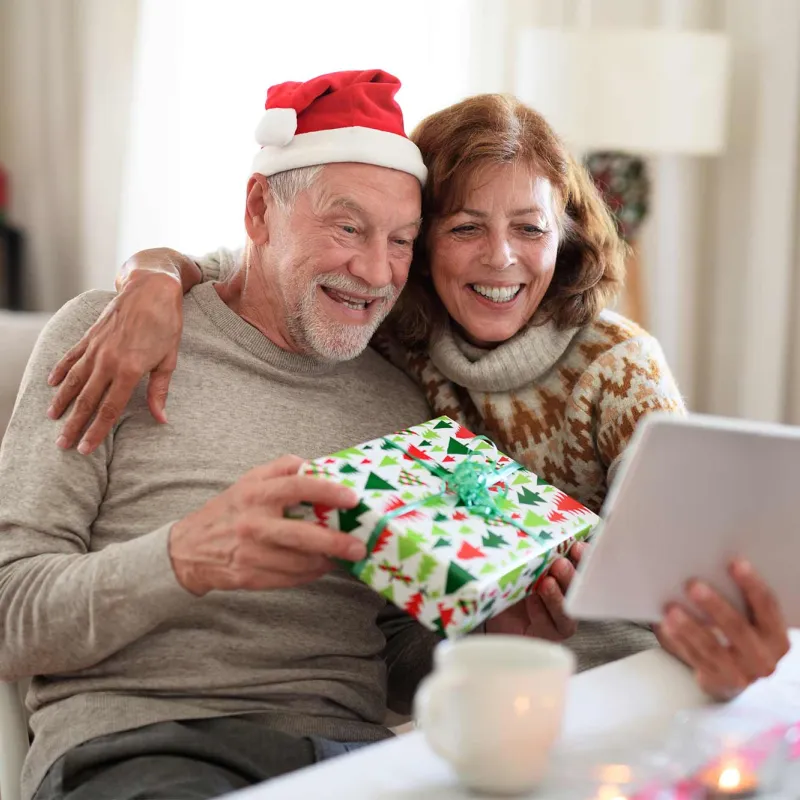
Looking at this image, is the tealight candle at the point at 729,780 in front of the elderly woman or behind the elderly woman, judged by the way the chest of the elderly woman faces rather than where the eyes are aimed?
in front

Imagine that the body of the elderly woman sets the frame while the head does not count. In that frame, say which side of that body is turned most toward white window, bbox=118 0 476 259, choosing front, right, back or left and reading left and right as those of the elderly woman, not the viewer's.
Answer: back

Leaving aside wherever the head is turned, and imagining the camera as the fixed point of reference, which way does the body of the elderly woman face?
toward the camera

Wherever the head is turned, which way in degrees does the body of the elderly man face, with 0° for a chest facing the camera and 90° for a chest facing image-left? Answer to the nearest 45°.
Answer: approximately 315°

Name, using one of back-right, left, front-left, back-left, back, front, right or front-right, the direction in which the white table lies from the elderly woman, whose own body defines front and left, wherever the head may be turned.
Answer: front

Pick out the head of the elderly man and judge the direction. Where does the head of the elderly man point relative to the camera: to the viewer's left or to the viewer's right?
to the viewer's right

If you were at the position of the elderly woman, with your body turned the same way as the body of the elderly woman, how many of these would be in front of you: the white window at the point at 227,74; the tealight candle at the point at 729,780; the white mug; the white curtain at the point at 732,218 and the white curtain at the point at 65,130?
2

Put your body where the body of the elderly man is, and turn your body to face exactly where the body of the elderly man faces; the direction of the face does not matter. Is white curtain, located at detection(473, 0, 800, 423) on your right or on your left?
on your left

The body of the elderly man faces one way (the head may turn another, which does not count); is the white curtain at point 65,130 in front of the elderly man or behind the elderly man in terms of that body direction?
behind

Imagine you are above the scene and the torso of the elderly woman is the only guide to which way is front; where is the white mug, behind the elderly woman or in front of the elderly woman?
in front
